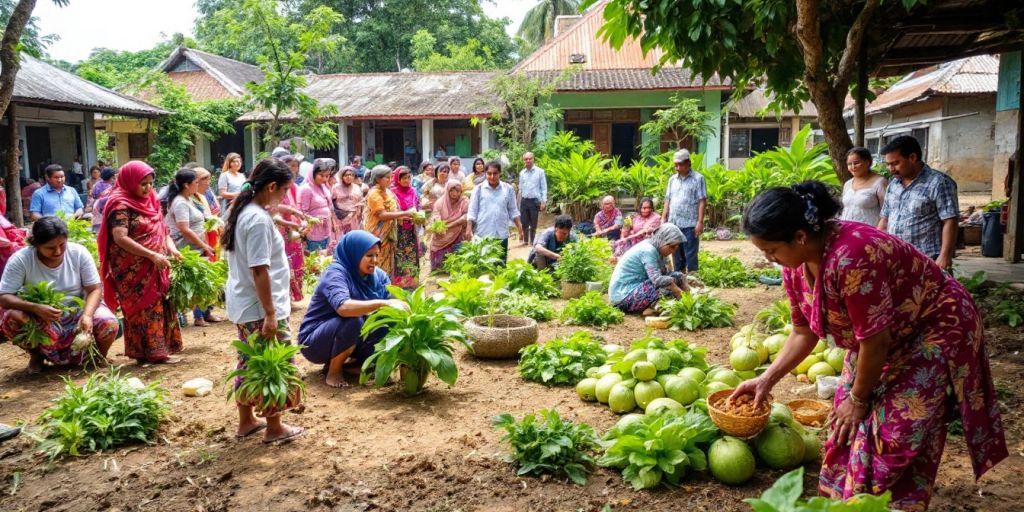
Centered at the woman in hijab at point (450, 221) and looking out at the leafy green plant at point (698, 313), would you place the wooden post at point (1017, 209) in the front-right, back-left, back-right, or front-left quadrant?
front-left

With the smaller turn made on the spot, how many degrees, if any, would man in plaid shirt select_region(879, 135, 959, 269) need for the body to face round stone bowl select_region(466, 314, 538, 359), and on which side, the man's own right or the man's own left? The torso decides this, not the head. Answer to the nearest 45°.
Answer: approximately 45° to the man's own right

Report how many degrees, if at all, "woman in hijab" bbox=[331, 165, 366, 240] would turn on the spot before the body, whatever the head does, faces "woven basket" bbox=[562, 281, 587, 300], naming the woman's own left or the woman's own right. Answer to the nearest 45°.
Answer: approximately 45° to the woman's own left

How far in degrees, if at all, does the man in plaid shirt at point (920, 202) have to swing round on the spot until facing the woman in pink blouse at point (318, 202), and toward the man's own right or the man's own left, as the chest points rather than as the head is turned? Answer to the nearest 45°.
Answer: approximately 45° to the man's own right

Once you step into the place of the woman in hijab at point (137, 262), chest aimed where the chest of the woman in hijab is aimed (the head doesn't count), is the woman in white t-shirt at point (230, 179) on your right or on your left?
on your left

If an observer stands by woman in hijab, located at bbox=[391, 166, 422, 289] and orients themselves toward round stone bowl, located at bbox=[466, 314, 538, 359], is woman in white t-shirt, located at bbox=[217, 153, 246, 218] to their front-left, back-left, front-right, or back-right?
back-right

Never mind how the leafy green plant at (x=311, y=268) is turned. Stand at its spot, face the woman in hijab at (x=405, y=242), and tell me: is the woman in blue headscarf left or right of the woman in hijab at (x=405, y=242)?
right

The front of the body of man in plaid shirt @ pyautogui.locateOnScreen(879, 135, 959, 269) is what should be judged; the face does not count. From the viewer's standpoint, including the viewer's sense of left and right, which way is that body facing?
facing the viewer and to the left of the viewer

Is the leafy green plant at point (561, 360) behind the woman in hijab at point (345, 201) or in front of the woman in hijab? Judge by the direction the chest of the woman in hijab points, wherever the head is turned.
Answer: in front

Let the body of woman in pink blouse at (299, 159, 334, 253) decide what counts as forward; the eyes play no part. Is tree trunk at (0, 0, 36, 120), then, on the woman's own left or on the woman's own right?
on the woman's own right

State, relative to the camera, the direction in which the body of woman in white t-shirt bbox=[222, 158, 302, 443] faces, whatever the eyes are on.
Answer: to the viewer's right

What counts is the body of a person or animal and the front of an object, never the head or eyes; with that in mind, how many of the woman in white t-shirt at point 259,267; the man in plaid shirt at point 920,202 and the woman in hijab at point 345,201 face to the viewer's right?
1

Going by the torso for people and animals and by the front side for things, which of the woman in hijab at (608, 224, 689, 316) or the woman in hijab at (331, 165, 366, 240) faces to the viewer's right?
the woman in hijab at (608, 224, 689, 316)

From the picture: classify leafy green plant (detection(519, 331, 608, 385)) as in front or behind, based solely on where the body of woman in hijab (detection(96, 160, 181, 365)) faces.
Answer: in front
